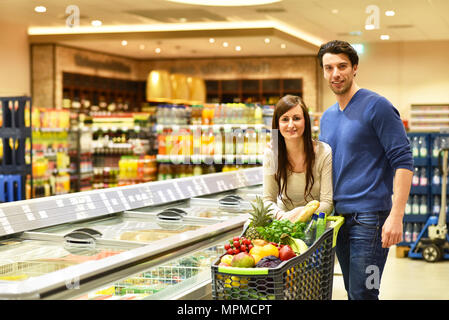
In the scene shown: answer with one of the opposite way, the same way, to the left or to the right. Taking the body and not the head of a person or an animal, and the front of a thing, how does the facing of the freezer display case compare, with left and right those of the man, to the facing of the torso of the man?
to the left

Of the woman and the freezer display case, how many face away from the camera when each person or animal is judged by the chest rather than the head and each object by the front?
0

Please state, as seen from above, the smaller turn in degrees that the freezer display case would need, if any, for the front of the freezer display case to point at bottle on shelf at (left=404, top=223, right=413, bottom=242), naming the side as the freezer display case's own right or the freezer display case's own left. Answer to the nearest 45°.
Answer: approximately 90° to the freezer display case's own left

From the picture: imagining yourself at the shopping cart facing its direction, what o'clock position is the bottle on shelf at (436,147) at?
The bottle on shelf is roughly at 5 o'clock from the shopping cart.

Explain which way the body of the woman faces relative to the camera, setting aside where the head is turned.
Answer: toward the camera

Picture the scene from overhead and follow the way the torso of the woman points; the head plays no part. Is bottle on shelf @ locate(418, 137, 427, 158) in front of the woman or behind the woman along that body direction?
behind

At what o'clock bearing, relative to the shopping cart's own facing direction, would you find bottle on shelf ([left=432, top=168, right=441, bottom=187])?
The bottle on shelf is roughly at 5 o'clock from the shopping cart.

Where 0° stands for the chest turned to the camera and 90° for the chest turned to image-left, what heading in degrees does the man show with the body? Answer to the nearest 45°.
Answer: approximately 45°

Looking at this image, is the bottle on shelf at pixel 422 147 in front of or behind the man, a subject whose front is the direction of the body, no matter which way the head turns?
behind

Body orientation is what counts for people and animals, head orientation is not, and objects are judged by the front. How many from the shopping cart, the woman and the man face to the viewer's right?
0
